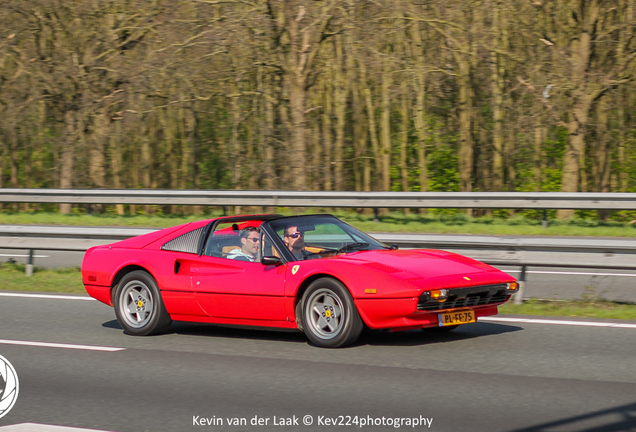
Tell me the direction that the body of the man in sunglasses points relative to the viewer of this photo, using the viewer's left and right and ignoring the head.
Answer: facing the viewer and to the right of the viewer

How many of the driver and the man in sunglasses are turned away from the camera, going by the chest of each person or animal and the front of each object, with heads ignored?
0

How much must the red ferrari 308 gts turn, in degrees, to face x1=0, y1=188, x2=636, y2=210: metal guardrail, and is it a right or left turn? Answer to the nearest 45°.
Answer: approximately 135° to its left

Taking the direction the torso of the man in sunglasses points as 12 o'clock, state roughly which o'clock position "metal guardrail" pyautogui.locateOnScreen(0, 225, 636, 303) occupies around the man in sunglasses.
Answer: The metal guardrail is roughly at 10 o'clock from the man in sunglasses.

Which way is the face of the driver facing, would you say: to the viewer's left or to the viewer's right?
to the viewer's right

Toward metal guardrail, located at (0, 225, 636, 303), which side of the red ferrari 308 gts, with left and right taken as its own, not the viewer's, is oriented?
left

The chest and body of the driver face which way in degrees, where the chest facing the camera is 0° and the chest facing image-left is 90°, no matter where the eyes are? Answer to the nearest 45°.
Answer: approximately 315°

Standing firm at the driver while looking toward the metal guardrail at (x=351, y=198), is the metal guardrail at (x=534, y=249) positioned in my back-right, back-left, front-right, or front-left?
front-right

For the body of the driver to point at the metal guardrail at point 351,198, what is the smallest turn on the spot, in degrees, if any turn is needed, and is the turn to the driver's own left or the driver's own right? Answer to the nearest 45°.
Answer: approximately 135° to the driver's own left
